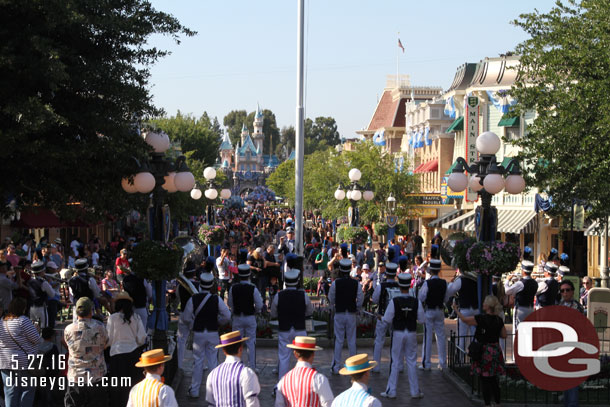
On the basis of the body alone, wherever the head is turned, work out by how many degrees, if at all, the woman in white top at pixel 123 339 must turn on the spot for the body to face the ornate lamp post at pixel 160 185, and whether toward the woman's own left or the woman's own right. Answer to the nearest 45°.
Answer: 0° — they already face it

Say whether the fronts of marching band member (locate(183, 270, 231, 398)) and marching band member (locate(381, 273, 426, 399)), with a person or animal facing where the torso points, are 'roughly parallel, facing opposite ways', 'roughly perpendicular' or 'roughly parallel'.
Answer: roughly parallel

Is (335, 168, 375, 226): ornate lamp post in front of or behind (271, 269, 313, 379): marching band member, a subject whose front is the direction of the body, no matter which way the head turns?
in front

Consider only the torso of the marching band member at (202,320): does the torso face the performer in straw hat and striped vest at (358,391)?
no

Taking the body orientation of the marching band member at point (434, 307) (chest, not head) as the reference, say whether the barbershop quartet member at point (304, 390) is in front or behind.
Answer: behind

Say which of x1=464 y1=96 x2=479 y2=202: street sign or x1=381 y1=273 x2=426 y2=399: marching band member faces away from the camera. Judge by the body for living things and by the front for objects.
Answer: the marching band member

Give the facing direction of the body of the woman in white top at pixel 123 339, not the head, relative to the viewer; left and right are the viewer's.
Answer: facing away from the viewer

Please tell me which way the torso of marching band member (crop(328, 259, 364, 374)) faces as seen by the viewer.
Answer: away from the camera

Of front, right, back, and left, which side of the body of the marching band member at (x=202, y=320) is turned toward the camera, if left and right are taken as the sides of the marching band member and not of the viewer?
back

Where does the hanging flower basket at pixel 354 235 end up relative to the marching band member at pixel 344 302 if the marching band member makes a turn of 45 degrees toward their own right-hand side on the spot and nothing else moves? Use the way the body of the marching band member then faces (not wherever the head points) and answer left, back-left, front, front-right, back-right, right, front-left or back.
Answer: front-left

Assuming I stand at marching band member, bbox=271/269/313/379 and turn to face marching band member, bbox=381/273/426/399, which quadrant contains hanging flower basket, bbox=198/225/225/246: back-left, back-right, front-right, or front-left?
back-left

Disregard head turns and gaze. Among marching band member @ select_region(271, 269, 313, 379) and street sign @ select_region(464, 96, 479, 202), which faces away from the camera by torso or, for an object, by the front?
the marching band member

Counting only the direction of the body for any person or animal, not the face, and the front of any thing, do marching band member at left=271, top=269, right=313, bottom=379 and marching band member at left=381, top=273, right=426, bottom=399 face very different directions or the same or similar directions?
same or similar directions

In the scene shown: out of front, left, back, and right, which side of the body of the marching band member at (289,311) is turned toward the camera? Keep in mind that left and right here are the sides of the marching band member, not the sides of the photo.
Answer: back

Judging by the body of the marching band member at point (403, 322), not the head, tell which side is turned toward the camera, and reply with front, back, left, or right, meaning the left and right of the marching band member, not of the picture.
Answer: back

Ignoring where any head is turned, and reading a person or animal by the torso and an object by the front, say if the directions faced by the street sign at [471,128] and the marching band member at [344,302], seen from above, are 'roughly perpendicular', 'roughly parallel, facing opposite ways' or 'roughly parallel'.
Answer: roughly parallel, facing opposite ways

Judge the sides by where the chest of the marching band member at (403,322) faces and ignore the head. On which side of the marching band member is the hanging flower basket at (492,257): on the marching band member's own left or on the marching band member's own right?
on the marching band member's own right

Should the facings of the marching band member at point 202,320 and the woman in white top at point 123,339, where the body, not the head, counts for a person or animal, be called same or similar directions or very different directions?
same or similar directions
